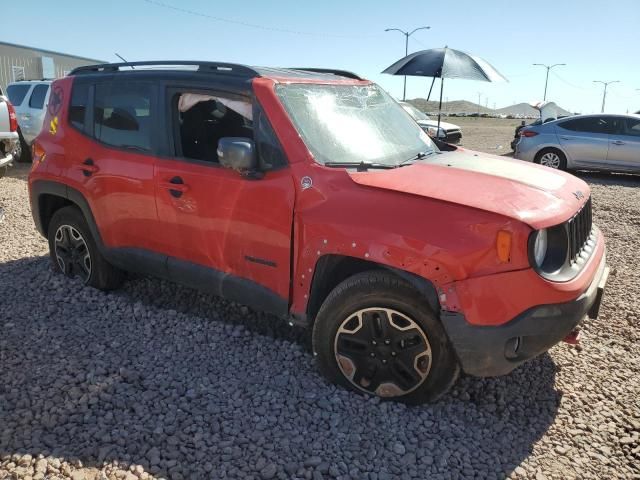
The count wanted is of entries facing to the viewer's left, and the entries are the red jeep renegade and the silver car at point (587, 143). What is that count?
0

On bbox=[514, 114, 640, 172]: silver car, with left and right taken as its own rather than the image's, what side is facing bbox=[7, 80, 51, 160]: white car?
back

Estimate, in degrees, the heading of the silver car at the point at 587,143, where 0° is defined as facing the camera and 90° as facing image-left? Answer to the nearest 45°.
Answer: approximately 270°

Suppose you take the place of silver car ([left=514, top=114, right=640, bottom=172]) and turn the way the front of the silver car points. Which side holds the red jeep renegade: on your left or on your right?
on your right

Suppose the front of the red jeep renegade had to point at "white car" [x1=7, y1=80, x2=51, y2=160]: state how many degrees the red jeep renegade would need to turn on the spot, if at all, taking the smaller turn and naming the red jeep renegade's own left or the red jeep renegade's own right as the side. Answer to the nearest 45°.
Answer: approximately 180°

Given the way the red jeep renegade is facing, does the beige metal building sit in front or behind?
behind

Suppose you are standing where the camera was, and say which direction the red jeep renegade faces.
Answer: facing the viewer and to the right of the viewer
